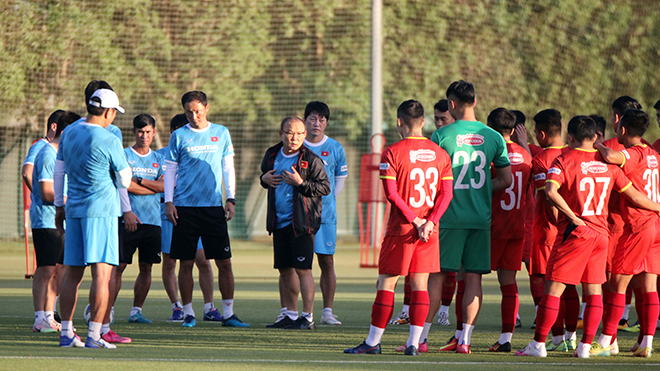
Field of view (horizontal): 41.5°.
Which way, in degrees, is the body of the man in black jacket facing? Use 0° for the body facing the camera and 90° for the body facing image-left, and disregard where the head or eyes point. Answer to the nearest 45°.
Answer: approximately 45°

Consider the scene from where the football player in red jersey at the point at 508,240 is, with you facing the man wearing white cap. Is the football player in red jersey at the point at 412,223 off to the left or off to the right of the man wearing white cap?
left

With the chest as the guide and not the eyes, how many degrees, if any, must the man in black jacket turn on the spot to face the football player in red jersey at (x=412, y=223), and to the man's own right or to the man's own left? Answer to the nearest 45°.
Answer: approximately 90° to the man's own left

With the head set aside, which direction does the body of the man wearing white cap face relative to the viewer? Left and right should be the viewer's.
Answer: facing away from the viewer and to the right of the viewer

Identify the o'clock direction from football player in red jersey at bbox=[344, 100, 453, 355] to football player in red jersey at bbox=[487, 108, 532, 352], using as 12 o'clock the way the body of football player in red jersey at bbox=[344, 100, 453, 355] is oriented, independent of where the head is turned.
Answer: football player in red jersey at bbox=[487, 108, 532, 352] is roughly at 3 o'clock from football player in red jersey at bbox=[344, 100, 453, 355].

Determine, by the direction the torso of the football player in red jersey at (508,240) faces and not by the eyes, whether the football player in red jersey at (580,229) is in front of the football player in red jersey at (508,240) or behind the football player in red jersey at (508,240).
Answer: behind

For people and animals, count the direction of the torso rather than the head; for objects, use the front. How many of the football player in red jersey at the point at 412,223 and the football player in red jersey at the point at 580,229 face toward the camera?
0

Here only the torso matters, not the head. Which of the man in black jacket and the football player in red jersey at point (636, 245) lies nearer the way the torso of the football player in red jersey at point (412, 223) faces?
the man in black jacket

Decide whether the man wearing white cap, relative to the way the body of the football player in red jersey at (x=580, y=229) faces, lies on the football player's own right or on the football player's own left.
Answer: on the football player's own left

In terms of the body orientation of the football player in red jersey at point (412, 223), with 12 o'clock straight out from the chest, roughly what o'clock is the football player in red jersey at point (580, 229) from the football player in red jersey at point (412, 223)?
the football player in red jersey at point (580, 229) is roughly at 4 o'clock from the football player in red jersey at point (412, 223).

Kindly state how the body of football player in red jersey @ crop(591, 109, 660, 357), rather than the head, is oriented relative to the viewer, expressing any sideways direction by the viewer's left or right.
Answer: facing away from the viewer and to the left of the viewer

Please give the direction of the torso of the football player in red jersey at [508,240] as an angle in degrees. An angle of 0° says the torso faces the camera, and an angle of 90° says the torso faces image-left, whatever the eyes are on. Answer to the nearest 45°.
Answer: approximately 135°
